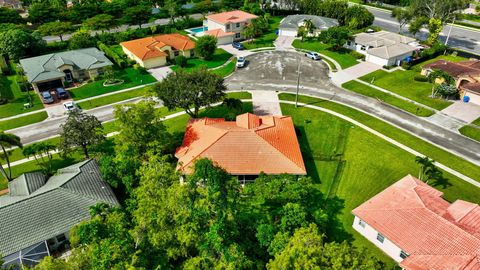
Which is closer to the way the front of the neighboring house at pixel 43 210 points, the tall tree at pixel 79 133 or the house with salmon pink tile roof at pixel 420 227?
the tall tree

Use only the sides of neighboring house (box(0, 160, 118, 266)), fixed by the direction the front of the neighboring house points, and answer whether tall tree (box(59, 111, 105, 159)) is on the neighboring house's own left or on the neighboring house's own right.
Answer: on the neighboring house's own right

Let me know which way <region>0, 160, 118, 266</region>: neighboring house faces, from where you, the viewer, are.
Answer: facing away from the viewer and to the left of the viewer
